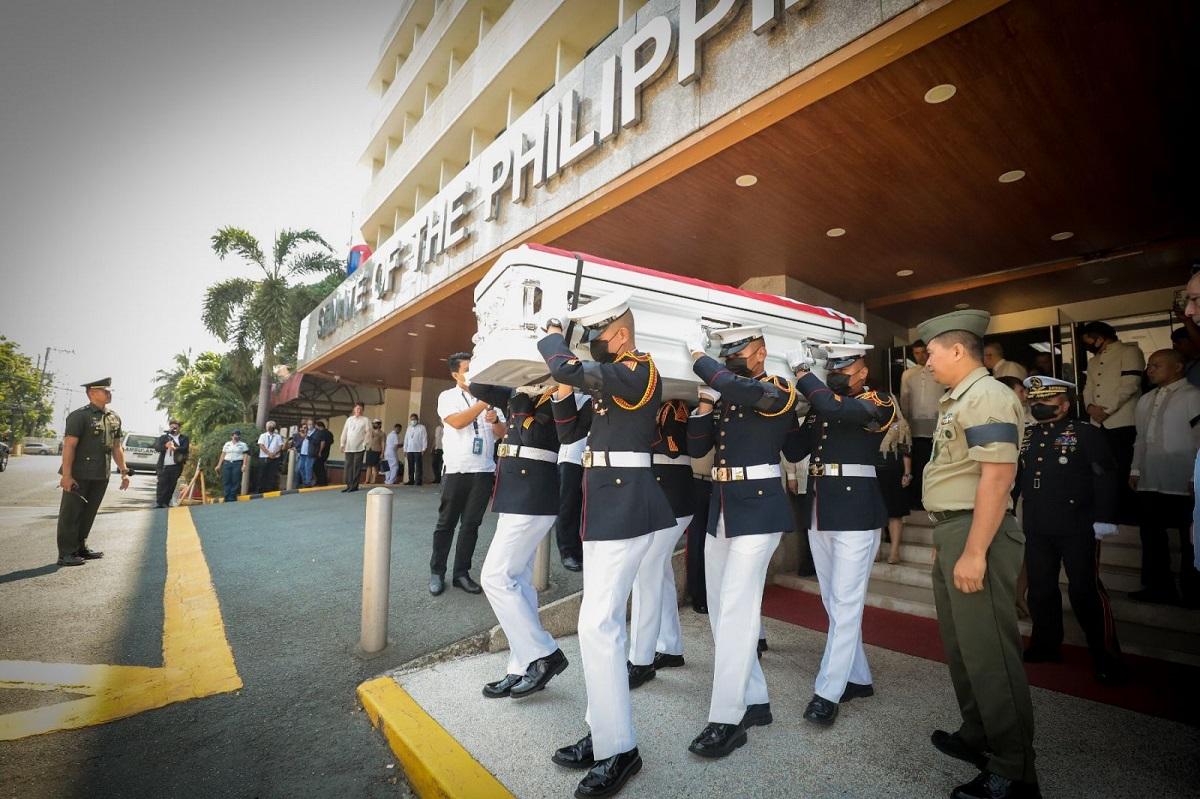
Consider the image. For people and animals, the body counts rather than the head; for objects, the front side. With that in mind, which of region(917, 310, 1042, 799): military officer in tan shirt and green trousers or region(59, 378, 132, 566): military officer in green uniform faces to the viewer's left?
region(917, 310, 1042, 799): military officer in tan shirt and green trousers

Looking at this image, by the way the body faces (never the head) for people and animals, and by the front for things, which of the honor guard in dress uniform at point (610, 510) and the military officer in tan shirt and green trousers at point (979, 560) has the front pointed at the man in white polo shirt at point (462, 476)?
the military officer in tan shirt and green trousers

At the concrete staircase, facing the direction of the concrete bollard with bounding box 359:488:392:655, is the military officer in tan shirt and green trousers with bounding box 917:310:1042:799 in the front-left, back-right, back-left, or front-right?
front-left

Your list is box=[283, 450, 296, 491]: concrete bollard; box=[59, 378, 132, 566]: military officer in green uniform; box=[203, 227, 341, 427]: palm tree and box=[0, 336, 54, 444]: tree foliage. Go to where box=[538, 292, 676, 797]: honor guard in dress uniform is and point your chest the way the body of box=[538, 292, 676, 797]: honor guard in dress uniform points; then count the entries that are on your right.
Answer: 4

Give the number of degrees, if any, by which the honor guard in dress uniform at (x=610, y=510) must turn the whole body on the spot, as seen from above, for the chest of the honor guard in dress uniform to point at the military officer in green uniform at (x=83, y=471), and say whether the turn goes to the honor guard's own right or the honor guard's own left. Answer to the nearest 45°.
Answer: approximately 90° to the honor guard's own right

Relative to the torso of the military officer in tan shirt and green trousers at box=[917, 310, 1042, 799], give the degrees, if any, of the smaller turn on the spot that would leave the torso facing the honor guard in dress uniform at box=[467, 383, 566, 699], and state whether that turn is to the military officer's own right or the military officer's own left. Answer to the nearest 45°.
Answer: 0° — they already face them

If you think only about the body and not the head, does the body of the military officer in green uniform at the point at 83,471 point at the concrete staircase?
yes

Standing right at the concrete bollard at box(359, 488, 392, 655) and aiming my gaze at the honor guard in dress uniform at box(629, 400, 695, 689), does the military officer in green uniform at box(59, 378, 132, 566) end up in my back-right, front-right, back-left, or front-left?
back-left

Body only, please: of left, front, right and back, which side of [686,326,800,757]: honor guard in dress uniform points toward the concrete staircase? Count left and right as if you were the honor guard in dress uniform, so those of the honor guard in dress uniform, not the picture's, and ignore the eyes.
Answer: back

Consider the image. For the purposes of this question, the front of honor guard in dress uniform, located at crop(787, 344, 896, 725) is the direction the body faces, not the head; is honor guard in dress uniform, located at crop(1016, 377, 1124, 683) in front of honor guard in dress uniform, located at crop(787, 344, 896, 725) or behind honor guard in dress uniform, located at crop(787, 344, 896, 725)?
behind

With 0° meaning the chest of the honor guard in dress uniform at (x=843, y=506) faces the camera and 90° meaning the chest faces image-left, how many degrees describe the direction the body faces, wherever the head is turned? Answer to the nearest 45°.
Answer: approximately 45°

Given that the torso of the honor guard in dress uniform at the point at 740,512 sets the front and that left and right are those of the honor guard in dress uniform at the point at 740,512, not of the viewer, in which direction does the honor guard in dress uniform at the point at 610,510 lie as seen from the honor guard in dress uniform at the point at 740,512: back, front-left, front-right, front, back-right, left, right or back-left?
front

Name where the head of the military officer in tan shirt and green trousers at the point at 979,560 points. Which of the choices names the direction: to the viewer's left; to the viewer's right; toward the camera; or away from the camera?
to the viewer's left

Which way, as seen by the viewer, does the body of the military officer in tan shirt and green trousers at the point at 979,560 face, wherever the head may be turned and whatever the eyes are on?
to the viewer's left

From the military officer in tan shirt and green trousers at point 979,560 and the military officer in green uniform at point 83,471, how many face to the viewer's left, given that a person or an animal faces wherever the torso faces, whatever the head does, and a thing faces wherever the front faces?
1

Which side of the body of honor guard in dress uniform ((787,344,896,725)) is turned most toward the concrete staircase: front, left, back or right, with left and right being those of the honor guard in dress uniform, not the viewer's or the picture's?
back

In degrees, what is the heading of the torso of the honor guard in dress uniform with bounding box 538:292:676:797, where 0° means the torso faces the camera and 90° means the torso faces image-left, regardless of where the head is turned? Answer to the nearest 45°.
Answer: approximately 45°

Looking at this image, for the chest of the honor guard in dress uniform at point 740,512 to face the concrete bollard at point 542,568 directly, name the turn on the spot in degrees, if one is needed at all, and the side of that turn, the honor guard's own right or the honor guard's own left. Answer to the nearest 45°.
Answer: approximately 90° to the honor guard's own right
